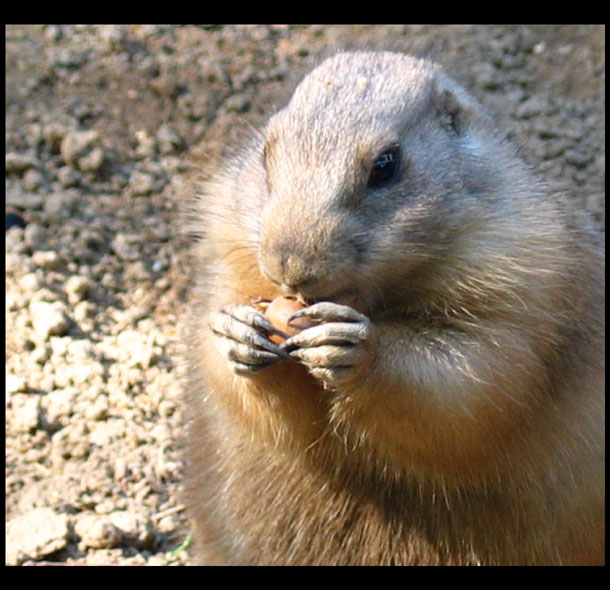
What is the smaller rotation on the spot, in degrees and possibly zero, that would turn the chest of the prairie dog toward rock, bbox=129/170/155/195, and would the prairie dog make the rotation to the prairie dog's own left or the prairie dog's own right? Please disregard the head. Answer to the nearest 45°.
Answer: approximately 90° to the prairie dog's own right

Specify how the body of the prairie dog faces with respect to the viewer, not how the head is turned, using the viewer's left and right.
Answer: facing the viewer and to the left of the viewer

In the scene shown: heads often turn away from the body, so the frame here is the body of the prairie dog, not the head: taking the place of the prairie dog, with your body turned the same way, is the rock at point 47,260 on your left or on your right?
on your right

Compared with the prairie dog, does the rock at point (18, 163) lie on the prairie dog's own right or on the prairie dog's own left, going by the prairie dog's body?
on the prairie dog's own right

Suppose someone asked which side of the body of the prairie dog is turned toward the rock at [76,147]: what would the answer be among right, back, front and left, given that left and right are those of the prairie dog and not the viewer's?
right
